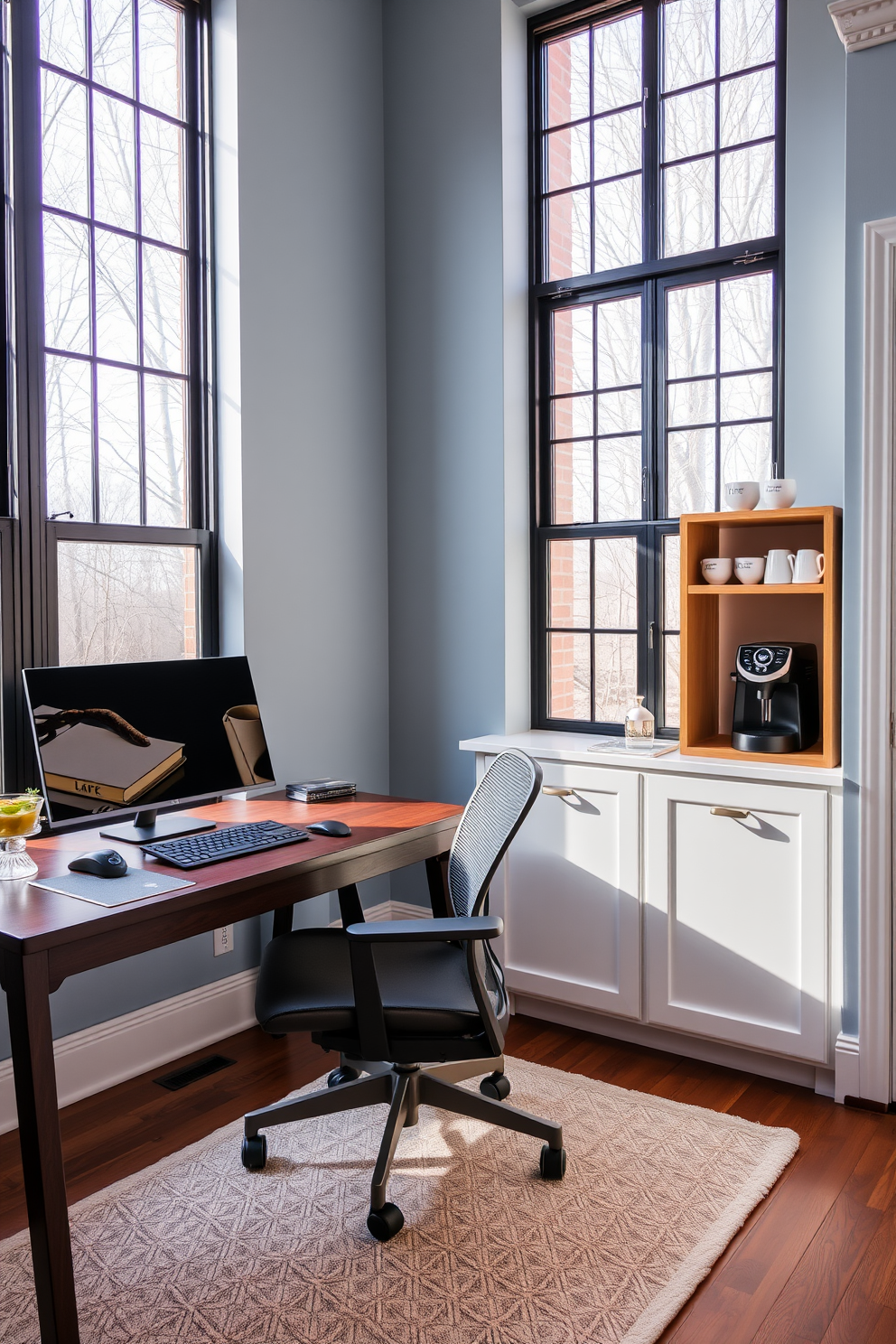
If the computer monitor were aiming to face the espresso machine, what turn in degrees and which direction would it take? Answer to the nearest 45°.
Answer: approximately 45° to its left

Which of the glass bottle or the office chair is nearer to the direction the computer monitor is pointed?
the office chair

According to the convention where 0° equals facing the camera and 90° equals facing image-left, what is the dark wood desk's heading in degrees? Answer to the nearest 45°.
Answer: approximately 315°

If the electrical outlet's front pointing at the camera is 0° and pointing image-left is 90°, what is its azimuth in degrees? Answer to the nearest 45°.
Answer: approximately 315°

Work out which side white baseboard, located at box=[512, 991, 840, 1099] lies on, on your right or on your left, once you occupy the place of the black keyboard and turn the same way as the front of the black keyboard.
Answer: on your left

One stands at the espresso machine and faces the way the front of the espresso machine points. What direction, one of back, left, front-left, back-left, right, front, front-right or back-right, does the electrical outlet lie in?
front-right

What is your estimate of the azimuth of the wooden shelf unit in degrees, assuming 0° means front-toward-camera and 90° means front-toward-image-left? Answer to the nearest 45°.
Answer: approximately 45°

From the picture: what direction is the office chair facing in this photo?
to the viewer's left

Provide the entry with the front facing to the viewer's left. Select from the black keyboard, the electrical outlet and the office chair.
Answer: the office chair
